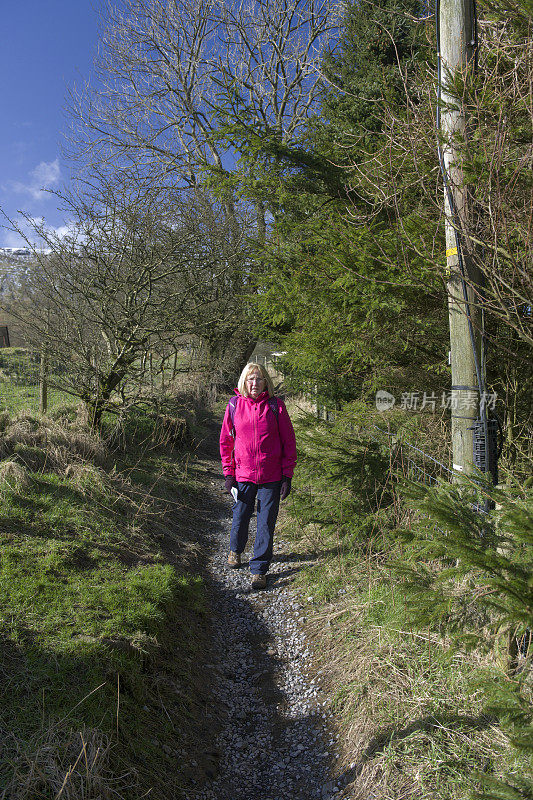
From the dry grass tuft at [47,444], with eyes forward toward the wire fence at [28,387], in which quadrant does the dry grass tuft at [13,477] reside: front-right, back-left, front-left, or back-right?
back-left

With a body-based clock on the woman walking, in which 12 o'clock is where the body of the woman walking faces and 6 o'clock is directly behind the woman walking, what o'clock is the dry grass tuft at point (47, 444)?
The dry grass tuft is roughly at 4 o'clock from the woman walking.

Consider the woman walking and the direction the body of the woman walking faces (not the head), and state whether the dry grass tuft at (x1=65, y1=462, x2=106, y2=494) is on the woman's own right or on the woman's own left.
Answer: on the woman's own right

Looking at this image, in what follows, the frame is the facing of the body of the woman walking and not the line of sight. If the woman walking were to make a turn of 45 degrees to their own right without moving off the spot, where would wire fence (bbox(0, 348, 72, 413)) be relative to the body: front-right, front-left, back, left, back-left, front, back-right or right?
right

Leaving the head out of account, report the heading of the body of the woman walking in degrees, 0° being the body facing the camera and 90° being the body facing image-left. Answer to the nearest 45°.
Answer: approximately 0°

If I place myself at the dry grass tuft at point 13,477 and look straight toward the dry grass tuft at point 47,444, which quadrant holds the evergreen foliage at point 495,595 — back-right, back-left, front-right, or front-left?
back-right

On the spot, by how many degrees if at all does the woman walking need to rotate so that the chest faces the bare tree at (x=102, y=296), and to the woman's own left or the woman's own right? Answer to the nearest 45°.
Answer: approximately 135° to the woman's own right

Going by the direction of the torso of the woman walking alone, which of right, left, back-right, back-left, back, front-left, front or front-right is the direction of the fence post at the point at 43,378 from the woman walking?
back-right

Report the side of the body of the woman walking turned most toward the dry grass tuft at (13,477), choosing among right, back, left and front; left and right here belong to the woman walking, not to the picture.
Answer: right
